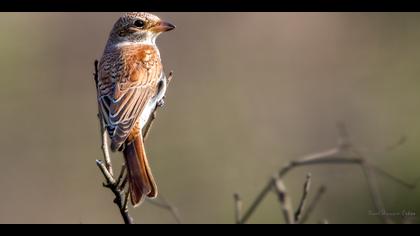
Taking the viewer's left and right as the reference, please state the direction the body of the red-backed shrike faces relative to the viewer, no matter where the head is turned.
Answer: facing away from the viewer and to the right of the viewer
